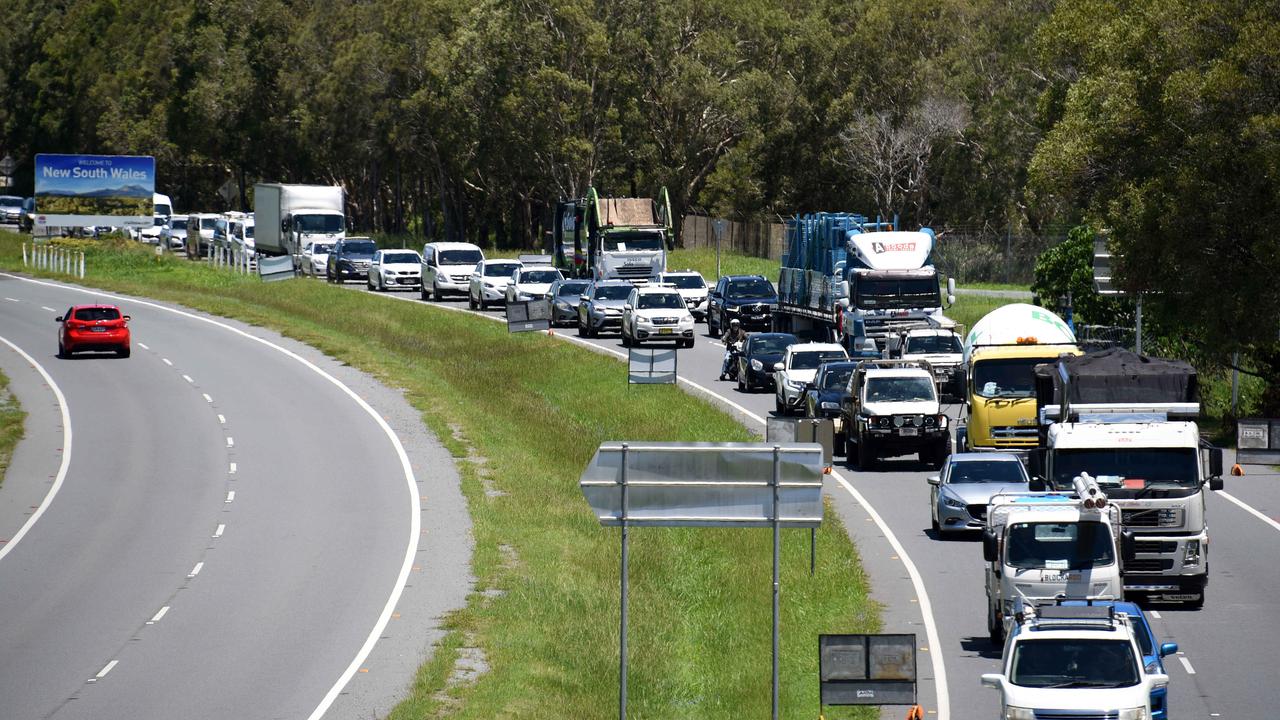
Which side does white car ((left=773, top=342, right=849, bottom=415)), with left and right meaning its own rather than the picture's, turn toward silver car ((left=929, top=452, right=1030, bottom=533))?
front

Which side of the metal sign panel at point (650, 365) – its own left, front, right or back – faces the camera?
back

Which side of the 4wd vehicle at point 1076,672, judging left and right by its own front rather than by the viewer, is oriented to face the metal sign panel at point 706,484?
right

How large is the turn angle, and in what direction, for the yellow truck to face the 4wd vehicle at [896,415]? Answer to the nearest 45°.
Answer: approximately 90° to its right

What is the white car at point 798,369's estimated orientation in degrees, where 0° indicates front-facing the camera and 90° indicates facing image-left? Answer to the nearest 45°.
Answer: approximately 0°

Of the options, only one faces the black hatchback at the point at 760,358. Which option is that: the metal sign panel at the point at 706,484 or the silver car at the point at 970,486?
the metal sign panel

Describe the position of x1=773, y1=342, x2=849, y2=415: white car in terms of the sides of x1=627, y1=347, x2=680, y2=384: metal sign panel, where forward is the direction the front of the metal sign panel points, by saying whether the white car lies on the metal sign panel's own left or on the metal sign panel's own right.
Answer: on the metal sign panel's own right
